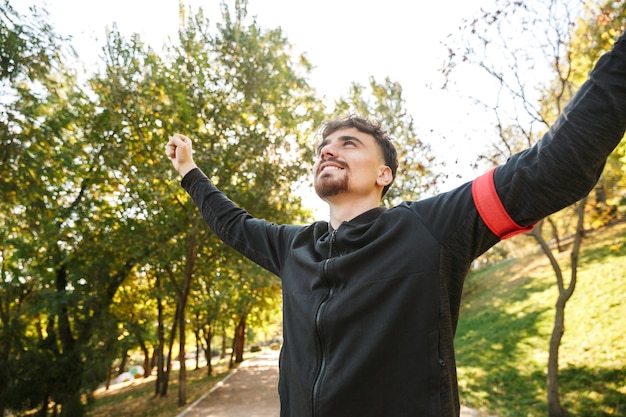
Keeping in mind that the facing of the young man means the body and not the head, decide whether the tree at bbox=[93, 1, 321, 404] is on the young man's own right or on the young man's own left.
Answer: on the young man's own right

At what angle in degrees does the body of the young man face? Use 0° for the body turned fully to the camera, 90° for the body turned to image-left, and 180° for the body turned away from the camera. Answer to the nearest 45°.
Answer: approximately 45°
